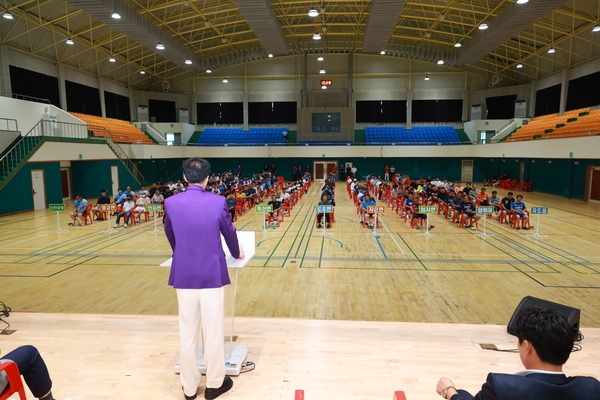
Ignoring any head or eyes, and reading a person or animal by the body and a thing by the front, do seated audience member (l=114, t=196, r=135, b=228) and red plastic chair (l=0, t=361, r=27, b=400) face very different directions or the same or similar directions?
very different directions

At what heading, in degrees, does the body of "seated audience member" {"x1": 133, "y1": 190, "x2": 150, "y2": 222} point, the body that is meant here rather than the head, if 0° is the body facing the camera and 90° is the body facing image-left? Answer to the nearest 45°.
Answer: approximately 45°

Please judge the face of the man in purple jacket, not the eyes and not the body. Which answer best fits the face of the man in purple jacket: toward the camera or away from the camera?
away from the camera

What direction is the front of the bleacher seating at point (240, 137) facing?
toward the camera

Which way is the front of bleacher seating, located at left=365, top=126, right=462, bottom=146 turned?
toward the camera

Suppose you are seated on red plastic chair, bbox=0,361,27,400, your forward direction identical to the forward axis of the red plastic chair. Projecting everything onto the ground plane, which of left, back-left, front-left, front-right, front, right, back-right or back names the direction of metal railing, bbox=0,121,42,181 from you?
front-left

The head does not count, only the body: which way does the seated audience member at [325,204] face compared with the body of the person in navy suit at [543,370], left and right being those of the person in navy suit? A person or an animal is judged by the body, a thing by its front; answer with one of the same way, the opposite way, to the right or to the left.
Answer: the opposite way

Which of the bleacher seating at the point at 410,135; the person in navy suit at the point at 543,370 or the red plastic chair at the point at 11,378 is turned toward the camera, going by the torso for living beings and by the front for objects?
the bleacher seating

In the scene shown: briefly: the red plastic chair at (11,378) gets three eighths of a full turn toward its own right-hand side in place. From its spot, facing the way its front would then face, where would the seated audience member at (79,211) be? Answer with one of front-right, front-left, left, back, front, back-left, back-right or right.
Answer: back

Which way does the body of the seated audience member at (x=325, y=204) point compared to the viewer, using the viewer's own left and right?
facing the viewer

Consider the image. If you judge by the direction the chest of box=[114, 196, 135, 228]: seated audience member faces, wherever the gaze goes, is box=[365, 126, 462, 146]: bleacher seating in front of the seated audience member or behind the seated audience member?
behind

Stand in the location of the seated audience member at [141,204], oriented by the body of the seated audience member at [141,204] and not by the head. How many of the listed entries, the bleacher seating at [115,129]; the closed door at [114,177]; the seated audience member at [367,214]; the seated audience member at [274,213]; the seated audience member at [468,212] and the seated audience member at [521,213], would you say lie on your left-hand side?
4

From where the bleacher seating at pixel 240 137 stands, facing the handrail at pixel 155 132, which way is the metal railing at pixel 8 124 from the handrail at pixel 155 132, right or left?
left

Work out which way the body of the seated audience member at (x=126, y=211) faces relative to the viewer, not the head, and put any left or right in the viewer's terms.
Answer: facing the viewer and to the left of the viewer

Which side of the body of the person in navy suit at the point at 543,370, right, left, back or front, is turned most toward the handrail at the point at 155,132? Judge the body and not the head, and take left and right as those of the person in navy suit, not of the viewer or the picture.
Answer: front

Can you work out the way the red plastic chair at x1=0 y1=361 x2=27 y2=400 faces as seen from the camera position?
facing away from the viewer and to the right of the viewer
